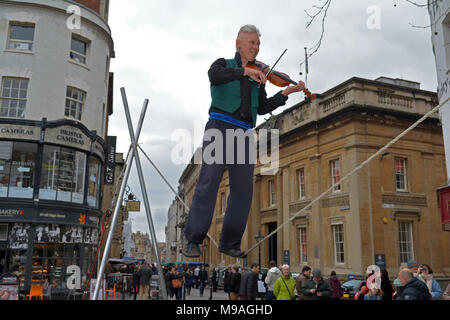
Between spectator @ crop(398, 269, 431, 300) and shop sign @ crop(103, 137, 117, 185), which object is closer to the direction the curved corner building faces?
the spectator

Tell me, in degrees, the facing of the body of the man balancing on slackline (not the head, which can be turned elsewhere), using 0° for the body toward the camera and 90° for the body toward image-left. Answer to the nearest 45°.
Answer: approximately 315°

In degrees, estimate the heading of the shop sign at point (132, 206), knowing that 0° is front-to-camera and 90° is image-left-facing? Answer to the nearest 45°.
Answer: approximately 0°

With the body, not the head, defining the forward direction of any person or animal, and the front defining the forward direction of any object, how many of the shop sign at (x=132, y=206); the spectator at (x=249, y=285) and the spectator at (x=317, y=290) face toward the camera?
2

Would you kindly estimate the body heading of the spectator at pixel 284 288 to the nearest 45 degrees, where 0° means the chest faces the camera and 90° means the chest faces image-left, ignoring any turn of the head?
approximately 0°

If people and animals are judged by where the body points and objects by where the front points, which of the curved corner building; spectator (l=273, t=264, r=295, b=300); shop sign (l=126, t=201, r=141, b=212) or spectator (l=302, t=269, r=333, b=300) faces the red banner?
the curved corner building

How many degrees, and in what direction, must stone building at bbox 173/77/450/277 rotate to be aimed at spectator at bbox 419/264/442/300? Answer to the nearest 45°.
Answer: approximately 45° to its left
